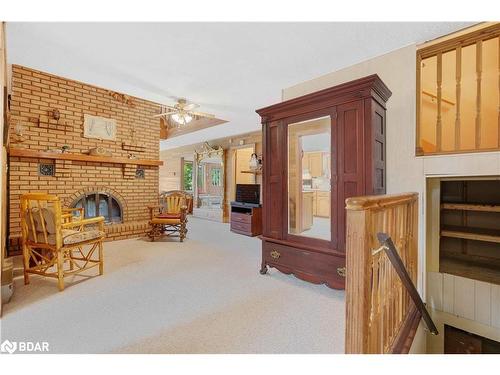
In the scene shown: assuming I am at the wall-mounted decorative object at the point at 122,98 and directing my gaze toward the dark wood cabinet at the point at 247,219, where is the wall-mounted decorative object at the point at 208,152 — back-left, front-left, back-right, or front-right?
front-left

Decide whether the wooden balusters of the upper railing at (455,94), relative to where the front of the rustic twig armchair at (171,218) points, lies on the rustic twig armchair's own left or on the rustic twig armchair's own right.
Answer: on the rustic twig armchair's own left

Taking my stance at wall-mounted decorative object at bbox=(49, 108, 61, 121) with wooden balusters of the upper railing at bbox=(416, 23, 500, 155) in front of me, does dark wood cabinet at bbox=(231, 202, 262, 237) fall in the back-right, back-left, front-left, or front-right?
front-left

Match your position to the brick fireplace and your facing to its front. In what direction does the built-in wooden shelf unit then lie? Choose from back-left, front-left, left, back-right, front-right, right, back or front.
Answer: front

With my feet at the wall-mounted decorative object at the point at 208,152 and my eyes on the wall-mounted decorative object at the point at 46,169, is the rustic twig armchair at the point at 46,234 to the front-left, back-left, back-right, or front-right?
front-left

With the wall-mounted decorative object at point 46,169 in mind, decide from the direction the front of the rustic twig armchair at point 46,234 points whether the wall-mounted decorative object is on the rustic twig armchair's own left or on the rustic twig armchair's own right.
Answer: on the rustic twig armchair's own left

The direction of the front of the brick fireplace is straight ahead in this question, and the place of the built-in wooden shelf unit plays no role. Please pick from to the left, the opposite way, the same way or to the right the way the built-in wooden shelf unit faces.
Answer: the opposite way

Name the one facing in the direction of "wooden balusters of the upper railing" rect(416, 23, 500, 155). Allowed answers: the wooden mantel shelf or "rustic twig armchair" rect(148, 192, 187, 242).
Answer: the wooden mantel shelf

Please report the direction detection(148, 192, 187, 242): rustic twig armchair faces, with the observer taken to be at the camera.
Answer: facing the viewer and to the left of the viewer

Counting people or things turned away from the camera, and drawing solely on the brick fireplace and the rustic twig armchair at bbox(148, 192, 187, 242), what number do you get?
0

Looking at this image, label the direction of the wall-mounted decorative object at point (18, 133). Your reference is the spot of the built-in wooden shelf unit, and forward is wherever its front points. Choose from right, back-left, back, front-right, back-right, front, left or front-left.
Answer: front

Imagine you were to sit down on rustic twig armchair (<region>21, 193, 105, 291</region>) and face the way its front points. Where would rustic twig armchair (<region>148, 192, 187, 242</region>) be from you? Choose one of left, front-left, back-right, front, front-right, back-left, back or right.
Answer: front

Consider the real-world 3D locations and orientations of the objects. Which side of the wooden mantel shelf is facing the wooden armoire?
front

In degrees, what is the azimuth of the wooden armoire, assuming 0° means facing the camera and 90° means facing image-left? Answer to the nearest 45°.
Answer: approximately 45°

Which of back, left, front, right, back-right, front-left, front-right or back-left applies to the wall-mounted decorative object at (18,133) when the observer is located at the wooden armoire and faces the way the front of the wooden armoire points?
front-right

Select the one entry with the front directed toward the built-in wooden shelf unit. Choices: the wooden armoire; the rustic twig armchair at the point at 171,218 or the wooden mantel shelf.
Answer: the wooden mantel shelf

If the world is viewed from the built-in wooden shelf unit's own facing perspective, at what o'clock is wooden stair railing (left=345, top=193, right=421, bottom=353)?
The wooden stair railing is roughly at 1 o'clock from the built-in wooden shelf unit.
